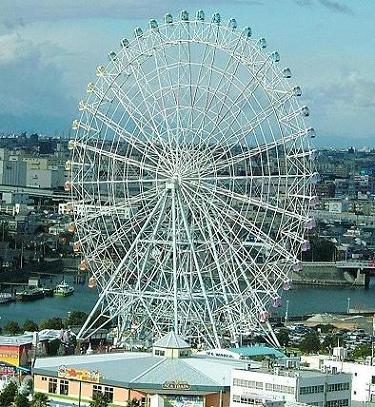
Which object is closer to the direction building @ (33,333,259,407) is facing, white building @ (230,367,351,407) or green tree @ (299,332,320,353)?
the white building

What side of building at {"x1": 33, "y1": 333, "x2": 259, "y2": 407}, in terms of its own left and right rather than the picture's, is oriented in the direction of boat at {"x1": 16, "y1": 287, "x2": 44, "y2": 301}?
back

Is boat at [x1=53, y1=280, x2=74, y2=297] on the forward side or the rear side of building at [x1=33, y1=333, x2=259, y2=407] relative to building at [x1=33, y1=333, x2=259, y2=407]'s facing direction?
on the rear side

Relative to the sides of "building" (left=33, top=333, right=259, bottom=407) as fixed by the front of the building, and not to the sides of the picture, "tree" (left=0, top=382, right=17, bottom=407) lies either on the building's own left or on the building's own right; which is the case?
on the building's own right

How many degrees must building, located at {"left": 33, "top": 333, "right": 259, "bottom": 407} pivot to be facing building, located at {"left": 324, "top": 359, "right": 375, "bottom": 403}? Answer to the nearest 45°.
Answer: approximately 90° to its left

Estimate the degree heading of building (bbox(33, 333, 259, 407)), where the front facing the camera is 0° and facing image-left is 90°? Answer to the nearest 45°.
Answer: approximately 0°

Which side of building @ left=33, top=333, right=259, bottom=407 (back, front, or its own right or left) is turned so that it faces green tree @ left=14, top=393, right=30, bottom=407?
right

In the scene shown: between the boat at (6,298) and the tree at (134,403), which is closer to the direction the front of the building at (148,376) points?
the tree

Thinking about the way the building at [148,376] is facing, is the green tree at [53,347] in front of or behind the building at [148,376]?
behind
